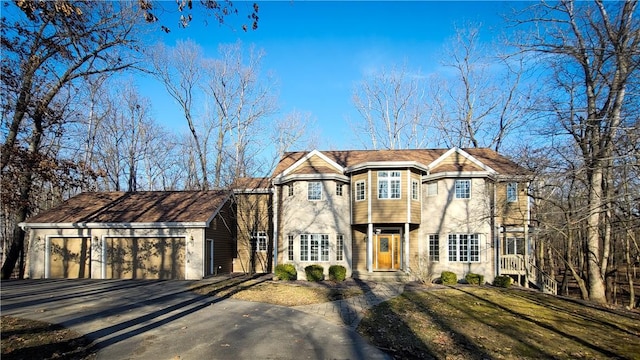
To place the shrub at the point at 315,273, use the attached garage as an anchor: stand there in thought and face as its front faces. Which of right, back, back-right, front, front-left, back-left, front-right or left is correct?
front-left

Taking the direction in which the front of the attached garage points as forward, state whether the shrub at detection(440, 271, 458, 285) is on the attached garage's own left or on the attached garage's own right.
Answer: on the attached garage's own left

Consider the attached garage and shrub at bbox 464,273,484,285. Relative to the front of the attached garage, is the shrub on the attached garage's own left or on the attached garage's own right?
on the attached garage's own left

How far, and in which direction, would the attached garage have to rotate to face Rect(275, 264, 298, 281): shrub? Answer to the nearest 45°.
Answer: approximately 45° to its left

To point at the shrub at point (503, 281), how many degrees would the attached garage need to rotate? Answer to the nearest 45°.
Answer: approximately 45° to its left

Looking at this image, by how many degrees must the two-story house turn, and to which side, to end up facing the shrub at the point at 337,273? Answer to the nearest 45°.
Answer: approximately 45° to its right

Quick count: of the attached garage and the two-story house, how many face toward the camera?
2

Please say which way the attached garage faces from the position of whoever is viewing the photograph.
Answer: facing the viewer
